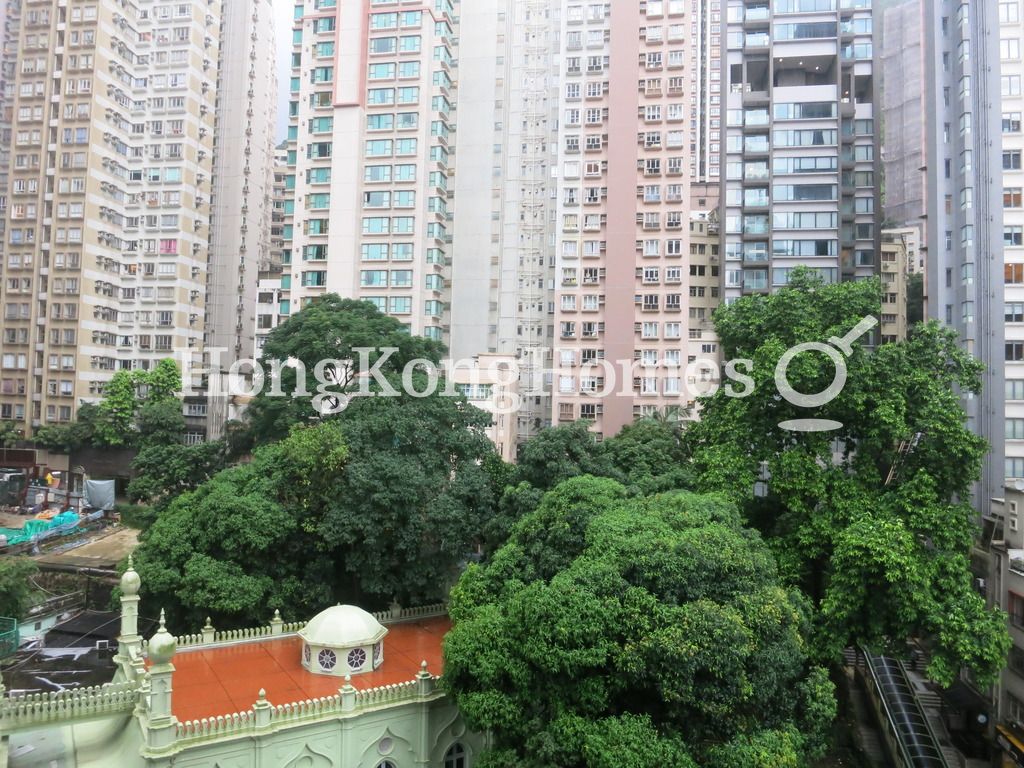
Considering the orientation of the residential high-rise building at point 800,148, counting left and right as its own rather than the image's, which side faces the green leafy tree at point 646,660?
front

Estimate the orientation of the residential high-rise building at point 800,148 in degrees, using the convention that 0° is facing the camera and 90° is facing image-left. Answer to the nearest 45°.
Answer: approximately 0°

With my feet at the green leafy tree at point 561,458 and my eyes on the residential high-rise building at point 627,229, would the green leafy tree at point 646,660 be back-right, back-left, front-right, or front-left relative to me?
back-right

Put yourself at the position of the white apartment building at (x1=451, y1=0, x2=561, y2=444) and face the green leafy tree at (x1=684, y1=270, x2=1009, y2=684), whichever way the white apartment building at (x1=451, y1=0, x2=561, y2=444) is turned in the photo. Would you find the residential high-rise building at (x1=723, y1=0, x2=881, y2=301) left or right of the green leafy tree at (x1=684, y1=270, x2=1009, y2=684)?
left

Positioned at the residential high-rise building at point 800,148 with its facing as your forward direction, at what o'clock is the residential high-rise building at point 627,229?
the residential high-rise building at point 627,229 is roughly at 2 o'clock from the residential high-rise building at point 800,148.

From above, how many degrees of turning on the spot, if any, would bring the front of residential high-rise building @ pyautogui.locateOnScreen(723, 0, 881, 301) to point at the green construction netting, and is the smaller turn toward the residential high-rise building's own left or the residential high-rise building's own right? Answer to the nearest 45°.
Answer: approximately 45° to the residential high-rise building's own right

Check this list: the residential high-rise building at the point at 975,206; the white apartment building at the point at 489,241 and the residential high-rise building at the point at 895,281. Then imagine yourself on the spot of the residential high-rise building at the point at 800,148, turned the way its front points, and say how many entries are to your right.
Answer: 1

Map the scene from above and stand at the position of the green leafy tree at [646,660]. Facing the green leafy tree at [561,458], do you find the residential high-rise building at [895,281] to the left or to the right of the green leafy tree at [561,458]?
right

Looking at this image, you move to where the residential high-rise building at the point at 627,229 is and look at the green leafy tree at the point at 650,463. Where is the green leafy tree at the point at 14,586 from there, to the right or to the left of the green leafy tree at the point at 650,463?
right

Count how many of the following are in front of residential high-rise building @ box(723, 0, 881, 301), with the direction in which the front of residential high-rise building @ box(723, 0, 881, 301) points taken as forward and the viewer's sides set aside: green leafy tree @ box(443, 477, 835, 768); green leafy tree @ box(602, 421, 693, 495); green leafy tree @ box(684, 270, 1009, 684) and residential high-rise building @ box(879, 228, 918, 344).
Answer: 3

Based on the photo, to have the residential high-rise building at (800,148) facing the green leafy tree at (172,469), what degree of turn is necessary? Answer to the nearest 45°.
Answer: approximately 45° to its right

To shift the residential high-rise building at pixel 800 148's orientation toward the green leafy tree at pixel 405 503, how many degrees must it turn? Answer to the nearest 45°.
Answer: approximately 45° to its right

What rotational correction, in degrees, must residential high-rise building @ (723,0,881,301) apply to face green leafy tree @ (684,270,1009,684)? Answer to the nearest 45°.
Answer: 0° — it already faces it

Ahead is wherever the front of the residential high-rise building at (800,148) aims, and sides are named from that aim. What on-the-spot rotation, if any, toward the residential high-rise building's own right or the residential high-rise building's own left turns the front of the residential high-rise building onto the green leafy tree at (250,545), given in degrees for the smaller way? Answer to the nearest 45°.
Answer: approximately 45° to the residential high-rise building's own right

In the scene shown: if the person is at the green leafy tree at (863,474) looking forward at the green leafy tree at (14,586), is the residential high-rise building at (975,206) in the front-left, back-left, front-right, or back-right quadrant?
back-right

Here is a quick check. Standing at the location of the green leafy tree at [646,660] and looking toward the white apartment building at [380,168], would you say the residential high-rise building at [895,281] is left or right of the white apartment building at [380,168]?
right
